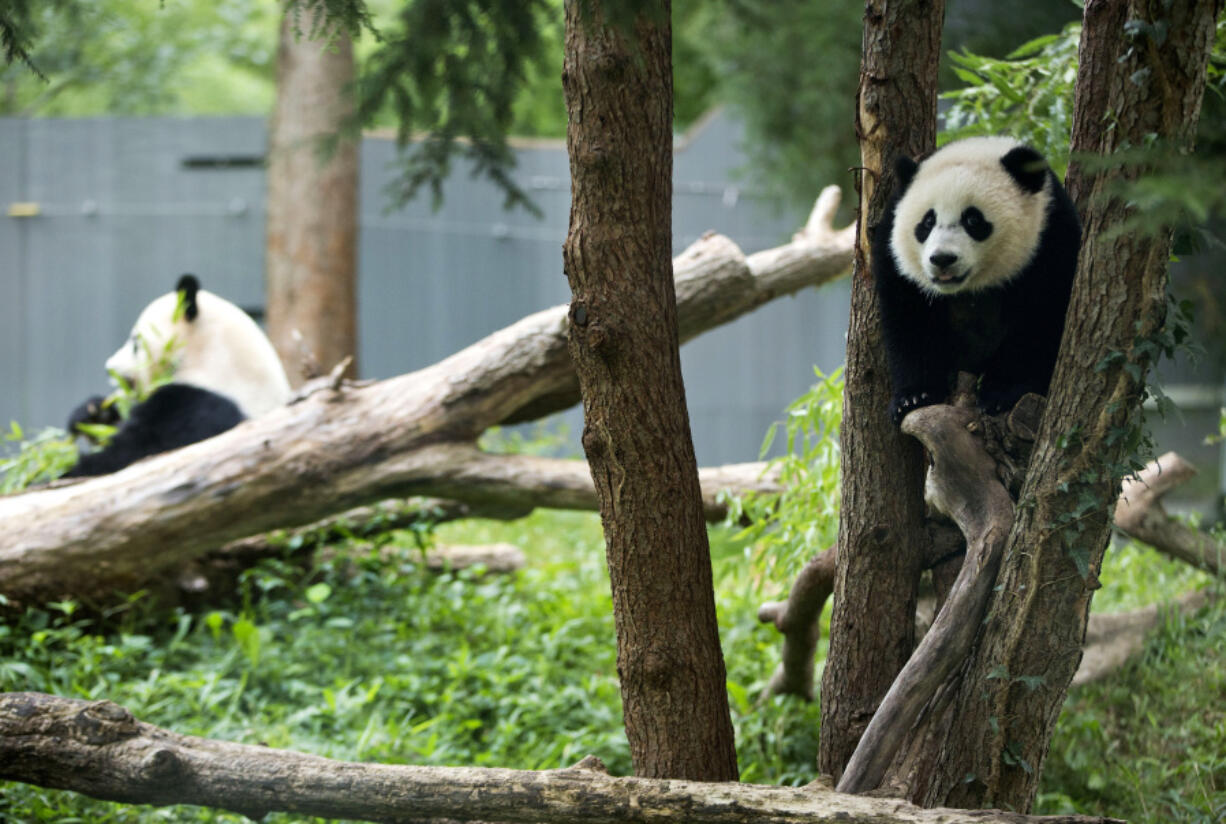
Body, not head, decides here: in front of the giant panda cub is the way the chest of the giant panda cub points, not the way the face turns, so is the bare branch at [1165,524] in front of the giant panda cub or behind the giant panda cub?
behind

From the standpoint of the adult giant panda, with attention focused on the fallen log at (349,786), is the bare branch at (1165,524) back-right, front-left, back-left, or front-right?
front-left

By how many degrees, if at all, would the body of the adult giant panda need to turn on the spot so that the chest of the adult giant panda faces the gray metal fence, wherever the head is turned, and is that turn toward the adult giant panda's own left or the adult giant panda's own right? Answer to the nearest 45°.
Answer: approximately 90° to the adult giant panda's own right

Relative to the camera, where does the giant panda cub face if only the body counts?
toward the camera

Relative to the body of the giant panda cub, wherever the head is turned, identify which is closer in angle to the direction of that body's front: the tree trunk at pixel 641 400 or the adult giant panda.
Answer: the tree trunk

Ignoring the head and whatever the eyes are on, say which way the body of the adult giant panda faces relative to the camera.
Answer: to the viewer's left

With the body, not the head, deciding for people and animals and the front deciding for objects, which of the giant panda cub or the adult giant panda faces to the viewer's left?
the adult giant panda

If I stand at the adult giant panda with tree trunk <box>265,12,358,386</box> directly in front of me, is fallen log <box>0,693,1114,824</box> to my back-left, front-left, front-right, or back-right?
back-right

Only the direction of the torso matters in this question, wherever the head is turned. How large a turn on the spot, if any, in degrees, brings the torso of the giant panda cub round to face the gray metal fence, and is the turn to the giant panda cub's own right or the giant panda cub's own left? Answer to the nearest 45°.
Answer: approximately 135° to the giant panda cub's own right

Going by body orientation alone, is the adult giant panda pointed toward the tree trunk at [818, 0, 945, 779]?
no

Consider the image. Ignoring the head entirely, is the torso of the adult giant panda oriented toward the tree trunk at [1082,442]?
no

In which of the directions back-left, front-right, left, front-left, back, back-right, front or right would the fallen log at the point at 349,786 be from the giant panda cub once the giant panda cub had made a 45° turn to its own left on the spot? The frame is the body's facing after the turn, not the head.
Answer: right

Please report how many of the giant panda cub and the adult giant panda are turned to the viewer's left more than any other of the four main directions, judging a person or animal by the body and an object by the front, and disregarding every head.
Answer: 1
